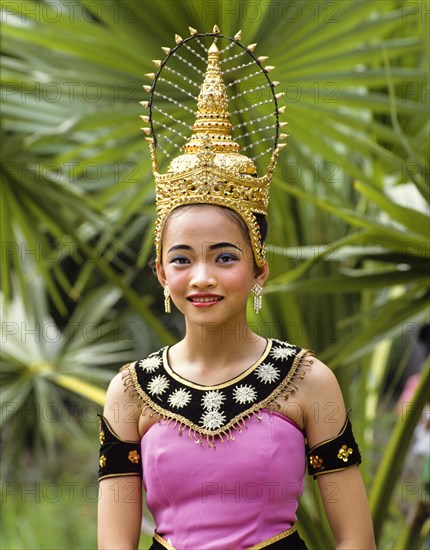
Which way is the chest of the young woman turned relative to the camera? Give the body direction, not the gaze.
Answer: toward the camera

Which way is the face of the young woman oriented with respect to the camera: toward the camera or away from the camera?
toward the camera
